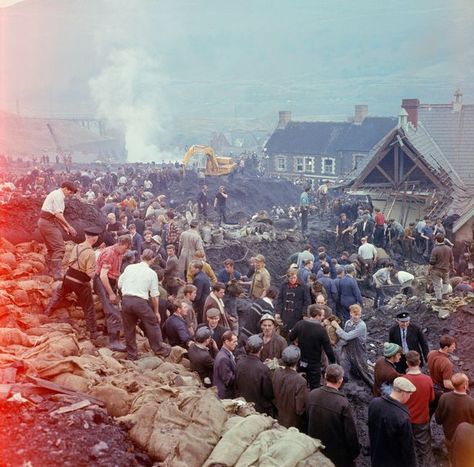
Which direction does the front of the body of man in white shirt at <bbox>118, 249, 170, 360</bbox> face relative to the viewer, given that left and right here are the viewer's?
facing away from the viewer and to the right of the viewer

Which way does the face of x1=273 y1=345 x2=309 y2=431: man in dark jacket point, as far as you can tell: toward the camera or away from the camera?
away from the camera

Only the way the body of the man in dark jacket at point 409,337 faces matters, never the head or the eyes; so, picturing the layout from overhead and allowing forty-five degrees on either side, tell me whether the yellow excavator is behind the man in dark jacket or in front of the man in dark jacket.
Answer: behind

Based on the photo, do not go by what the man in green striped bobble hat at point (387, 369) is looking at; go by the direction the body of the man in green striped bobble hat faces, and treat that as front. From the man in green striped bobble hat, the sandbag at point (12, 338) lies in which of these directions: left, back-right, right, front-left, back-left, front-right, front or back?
back-left

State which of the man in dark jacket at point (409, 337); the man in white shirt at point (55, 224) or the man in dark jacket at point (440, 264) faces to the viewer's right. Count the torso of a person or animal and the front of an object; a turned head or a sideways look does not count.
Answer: the man in white shirt

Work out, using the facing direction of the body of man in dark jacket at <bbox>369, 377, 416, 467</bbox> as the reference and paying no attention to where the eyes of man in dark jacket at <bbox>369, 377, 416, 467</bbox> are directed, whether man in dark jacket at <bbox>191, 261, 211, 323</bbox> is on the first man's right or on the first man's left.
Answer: on the first man's left

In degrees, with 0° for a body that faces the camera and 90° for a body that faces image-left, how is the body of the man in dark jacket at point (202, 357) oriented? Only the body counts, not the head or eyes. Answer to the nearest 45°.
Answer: approximately 225°

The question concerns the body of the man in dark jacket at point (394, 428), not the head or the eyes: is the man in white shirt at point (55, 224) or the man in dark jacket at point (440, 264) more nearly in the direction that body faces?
the man in dark jacket

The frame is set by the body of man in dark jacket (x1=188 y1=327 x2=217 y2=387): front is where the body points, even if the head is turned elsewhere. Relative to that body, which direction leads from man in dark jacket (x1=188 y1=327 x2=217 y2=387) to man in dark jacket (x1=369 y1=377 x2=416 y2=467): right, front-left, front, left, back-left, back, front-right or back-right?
right
